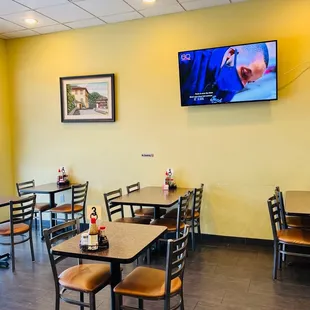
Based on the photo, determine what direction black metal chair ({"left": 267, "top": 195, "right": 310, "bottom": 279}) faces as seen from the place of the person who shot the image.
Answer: facing to the right of the viewer

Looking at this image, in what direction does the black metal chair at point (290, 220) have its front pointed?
to the viewer's right

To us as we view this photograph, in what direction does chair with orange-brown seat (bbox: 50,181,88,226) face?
facing away from the viewer and to the left of the viewer

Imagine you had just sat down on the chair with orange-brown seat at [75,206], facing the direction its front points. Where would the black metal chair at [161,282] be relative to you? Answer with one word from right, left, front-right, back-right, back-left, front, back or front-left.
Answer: back-left

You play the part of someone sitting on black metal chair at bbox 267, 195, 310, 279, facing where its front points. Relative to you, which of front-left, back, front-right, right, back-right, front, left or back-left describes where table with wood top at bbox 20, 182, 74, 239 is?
back

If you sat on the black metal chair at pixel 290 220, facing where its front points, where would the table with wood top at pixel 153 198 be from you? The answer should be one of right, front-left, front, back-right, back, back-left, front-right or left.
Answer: back

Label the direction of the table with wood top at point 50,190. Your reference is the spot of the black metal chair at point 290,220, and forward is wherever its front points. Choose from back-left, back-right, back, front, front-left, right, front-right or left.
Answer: back

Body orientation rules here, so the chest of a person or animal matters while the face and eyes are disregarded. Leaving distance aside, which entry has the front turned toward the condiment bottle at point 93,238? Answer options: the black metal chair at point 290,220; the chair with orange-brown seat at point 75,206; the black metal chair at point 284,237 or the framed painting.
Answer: the framed painting

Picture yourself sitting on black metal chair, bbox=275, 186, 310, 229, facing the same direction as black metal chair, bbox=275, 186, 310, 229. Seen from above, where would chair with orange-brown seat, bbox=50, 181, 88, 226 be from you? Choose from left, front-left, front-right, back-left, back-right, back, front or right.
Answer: back

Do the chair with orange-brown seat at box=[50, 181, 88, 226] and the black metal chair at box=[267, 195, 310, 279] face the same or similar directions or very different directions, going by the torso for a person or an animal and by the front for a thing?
very different directions
